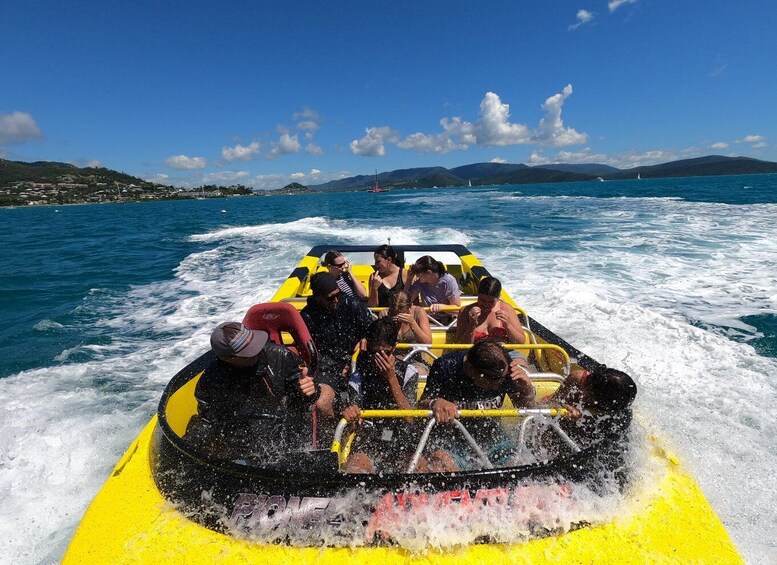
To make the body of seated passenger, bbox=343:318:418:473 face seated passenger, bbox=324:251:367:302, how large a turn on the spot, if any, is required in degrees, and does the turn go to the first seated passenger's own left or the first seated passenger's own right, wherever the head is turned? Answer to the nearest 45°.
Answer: approximately 180°

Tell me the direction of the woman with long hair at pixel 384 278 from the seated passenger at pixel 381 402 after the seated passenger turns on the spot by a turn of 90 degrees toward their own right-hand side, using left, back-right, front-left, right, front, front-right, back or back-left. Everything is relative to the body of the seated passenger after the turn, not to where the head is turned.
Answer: right

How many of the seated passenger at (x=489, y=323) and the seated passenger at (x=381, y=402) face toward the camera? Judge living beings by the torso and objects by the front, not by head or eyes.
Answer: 2

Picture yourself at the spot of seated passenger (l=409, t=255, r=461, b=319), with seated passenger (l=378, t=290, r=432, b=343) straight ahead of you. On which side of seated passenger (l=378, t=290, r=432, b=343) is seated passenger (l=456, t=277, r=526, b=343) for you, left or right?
left

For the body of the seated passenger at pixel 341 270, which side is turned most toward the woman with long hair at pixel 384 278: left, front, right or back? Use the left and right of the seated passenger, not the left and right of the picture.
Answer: left

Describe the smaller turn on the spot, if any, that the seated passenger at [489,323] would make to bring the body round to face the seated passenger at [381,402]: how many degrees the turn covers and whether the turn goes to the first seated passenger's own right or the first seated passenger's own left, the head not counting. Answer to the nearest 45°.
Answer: approximately 45° to the first seated passenger's own right

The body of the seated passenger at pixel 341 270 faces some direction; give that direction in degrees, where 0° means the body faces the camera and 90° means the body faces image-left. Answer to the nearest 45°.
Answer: approximately 315°
